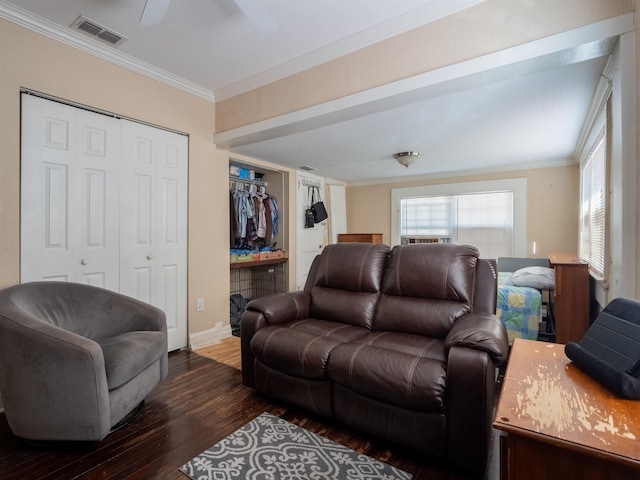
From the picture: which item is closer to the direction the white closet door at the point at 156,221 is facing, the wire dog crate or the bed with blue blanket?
the bed with blue blanket

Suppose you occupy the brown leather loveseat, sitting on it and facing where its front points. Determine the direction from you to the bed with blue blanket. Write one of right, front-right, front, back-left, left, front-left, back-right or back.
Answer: back

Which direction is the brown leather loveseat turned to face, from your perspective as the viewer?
facing the viewer and to the left of the viewer

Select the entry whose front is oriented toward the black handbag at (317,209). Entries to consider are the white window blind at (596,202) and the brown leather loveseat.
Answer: the white window blind

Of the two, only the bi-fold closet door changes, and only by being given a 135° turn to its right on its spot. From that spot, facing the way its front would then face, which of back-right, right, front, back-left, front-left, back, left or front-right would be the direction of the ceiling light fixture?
back

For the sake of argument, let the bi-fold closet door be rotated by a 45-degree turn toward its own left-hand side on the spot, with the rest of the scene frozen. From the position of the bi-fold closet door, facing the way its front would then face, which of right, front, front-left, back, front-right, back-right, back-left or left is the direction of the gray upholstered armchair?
right

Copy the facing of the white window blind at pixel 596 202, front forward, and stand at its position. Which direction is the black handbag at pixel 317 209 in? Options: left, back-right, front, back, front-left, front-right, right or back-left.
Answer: front

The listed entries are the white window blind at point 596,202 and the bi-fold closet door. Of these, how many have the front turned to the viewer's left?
1

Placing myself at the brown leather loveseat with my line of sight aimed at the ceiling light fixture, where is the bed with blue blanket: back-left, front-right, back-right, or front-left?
front-right

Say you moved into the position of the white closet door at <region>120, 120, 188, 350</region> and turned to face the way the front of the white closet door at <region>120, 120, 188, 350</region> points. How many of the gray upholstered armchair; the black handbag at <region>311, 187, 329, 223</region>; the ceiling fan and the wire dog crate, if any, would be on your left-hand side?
2

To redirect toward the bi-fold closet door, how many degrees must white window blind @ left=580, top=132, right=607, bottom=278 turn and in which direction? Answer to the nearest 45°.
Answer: approximately 45° to its left

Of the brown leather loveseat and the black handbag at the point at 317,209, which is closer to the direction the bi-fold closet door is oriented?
the brown leather loveseat

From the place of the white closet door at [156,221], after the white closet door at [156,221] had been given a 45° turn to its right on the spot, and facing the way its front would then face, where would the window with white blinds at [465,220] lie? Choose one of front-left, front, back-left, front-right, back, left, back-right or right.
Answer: left

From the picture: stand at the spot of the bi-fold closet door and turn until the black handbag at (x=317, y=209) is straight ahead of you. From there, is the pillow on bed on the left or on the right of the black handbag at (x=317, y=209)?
right

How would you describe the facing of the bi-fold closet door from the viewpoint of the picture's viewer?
facing the viewer and to the right of the viewer

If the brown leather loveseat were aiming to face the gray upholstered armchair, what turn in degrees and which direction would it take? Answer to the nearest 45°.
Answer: approximately 45° to its right

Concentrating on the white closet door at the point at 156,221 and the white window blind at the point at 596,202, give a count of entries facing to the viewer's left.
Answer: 1

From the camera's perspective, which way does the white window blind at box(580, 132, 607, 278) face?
to the viewer's left

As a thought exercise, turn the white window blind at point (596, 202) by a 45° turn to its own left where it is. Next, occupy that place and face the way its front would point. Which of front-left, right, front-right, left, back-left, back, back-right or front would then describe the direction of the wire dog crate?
front-right
